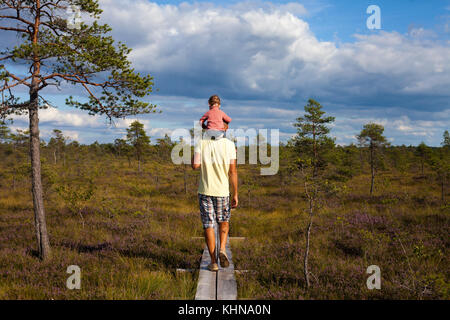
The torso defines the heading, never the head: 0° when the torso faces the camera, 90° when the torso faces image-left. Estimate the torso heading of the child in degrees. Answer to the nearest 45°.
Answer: approximately 180°

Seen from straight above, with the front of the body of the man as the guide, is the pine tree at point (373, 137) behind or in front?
in front

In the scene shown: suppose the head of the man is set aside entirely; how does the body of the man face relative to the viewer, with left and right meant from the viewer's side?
facing away from the viewer
